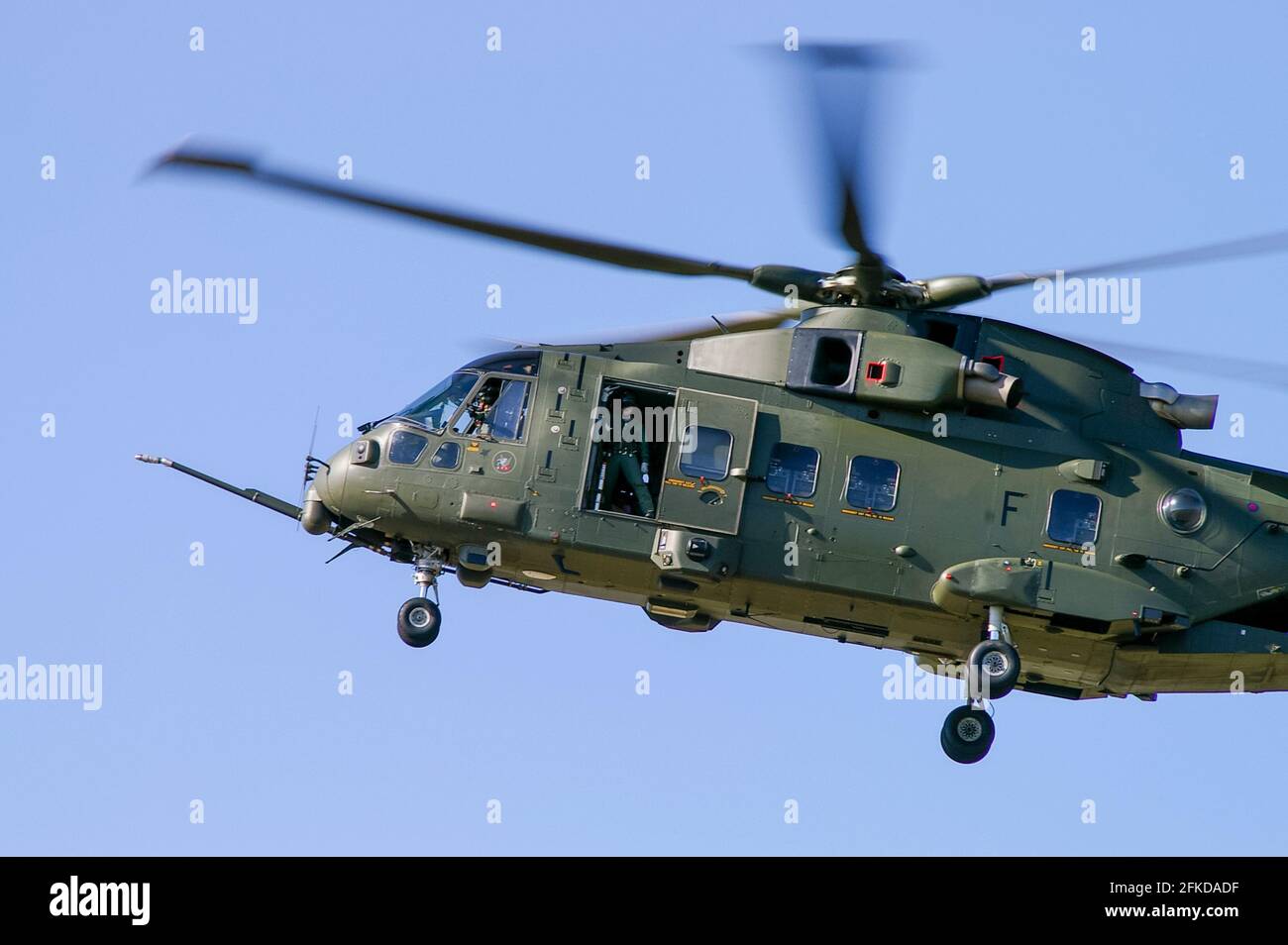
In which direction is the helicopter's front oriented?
to the viewer's left
